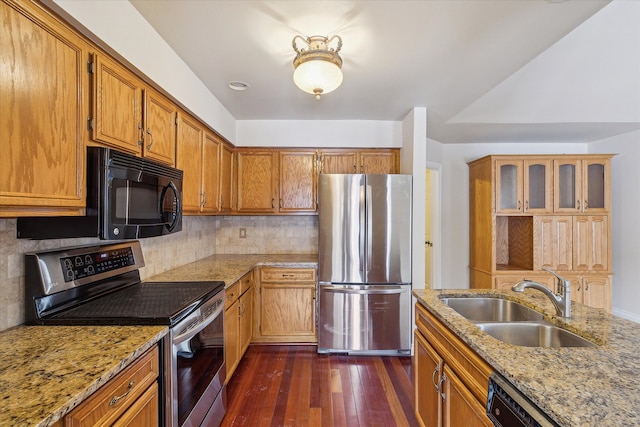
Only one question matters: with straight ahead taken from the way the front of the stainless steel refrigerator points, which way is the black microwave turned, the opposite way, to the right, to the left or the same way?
to the left

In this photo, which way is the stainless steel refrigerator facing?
toward the camera

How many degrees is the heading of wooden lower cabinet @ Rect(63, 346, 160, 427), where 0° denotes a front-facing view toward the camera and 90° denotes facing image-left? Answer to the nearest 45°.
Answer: approximately 315°

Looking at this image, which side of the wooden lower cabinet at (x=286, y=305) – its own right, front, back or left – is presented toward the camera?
front

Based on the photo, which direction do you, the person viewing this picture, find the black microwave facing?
facing the viewer and to the right of the viewer

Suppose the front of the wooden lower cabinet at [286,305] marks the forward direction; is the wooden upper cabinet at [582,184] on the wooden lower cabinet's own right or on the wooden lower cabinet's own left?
on the wooden lower cabinet's own left

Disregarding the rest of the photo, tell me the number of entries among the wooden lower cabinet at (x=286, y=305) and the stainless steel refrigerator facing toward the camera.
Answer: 2

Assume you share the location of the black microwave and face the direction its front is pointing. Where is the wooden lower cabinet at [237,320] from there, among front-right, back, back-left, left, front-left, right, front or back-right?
left

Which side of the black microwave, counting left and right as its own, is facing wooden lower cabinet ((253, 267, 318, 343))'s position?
left

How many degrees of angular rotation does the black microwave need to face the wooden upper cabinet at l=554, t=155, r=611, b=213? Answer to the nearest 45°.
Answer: approximately 45° to its left

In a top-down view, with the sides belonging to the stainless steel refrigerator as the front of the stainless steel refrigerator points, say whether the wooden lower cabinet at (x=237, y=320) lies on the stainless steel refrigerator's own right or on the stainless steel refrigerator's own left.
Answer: on the stainless steel refrigerator's own right
